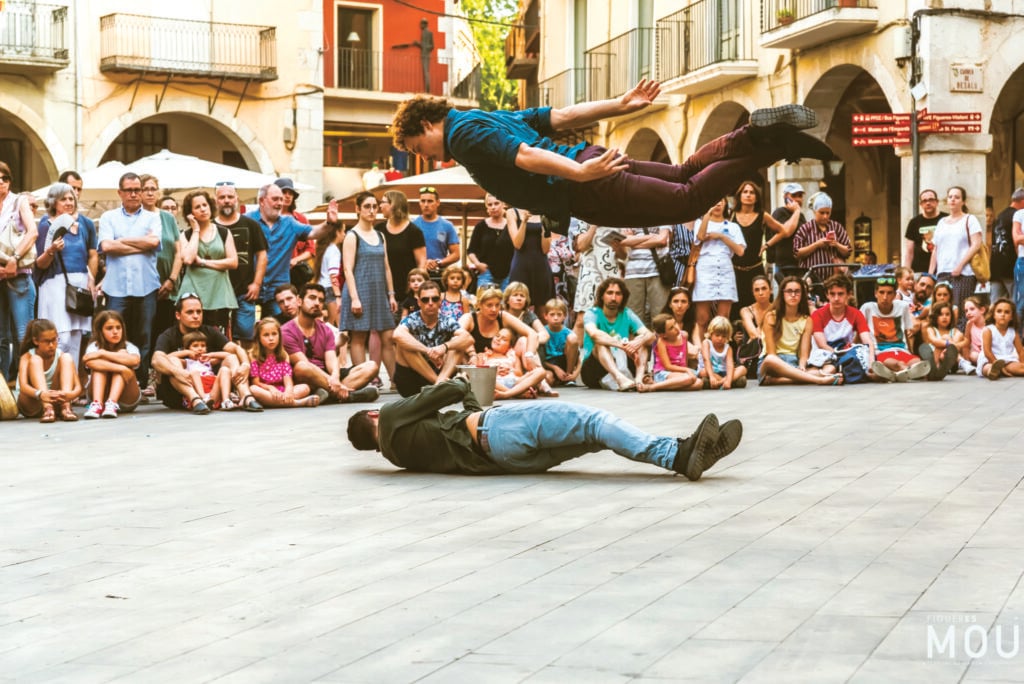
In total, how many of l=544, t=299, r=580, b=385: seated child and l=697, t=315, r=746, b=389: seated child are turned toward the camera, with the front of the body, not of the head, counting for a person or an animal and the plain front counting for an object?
2

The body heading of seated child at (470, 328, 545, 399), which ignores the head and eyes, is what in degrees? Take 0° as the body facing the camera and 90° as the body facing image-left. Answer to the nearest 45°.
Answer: approximately 0°

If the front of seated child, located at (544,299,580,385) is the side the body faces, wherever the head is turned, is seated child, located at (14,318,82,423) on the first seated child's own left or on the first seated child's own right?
on the first seated child's own right

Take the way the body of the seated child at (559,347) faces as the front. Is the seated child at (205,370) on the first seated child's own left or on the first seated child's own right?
on the first seated child's own right

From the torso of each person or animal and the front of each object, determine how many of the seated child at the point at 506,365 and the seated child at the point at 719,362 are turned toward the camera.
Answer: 2

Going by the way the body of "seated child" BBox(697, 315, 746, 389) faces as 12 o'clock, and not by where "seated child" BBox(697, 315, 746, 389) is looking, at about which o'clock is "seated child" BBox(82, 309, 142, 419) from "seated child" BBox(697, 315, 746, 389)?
"seated child" BBox(82, 309, 142, 419) is roughly at 2 o'clock from "seated child" BBox(697, 315, 746, 389).

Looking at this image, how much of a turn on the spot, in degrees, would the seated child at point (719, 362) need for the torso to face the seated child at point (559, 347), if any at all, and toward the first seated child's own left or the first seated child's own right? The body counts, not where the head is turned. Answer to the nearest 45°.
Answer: approximately 90° to the first seated child's own right

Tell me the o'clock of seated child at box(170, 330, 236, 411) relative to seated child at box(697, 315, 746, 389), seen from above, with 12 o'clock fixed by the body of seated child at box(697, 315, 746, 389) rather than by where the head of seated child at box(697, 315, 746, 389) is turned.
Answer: seated child at box(170, 330, 236, 411) is roughly at 2 o'clock from seated child at box(697, 315, 746, 389).

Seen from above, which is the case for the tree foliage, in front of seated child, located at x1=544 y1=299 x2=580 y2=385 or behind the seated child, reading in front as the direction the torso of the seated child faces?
behind

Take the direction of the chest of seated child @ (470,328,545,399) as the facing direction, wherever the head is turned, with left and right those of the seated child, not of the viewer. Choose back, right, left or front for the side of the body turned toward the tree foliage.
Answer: back

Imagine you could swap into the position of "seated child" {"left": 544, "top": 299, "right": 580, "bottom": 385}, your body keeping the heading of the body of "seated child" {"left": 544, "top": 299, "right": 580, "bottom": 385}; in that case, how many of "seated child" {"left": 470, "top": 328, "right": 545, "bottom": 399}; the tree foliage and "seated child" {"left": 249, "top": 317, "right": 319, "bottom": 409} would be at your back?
1

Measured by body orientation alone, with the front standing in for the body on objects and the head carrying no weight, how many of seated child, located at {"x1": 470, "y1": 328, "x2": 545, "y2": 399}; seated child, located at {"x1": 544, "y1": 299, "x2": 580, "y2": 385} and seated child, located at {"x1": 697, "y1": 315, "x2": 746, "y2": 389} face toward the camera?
3

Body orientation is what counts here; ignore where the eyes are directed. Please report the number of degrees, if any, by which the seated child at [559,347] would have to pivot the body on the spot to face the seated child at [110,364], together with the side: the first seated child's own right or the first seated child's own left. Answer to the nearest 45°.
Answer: approximately 45° to the first seated child's own right
